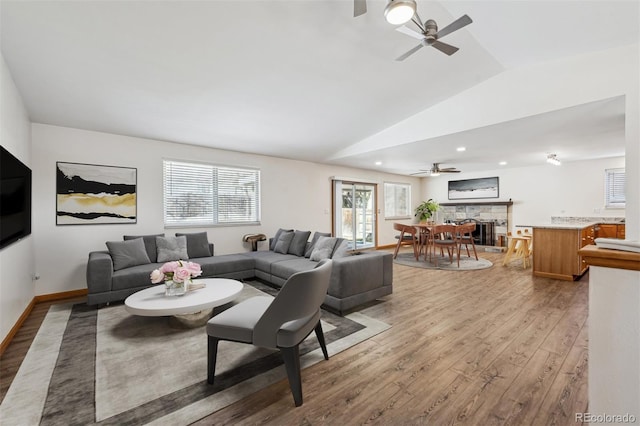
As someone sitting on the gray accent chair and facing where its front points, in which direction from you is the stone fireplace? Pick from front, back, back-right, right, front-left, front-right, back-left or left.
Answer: right

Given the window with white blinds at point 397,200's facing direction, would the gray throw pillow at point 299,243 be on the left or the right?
on its right

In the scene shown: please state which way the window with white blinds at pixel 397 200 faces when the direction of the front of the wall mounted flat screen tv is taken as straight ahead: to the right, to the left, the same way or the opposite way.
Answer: to the right

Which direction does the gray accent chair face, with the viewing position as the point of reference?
facing away from the viewer and to the left of the viewer

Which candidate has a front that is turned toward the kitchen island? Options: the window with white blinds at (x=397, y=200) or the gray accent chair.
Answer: the window with white blinds

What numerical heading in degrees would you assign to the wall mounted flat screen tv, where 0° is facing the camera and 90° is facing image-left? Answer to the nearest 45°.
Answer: approximately 270°

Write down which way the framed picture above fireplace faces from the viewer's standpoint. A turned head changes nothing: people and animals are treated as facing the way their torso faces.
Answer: facing the viewer and to the left of the viewer

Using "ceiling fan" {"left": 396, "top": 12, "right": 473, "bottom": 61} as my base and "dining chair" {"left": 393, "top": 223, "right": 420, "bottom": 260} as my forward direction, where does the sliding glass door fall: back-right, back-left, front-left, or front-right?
front-left

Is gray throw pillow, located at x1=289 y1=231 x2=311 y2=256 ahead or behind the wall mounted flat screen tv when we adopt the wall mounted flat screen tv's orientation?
ahead

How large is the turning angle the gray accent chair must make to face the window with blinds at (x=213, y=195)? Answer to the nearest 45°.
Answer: approximately 45° to its right

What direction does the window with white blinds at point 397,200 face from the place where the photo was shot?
facing the viewer and to the right of the viewer

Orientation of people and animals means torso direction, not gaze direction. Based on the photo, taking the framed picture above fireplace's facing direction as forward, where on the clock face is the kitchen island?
The kitchen island is roughly at 10 o'clock from the framed picture above fireplace.

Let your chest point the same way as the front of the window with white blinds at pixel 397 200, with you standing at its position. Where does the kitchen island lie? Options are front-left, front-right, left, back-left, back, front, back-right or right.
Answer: front

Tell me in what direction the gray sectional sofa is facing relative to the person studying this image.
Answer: facing the viewer

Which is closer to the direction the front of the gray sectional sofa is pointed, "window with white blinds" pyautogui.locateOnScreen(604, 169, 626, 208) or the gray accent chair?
the gray accent chair

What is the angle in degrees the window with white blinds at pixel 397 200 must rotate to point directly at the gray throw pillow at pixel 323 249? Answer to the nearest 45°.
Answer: approximately 45° to its right
